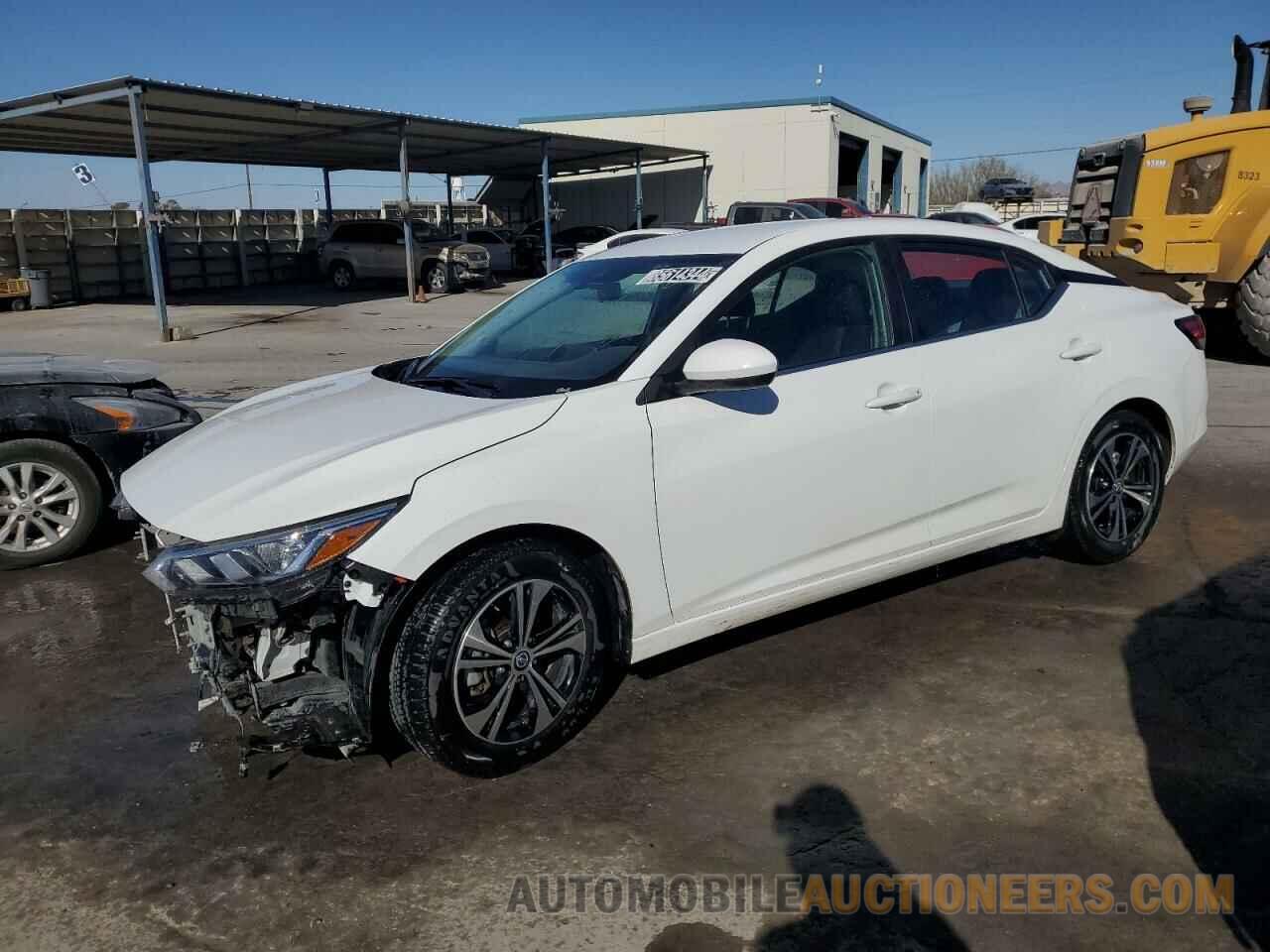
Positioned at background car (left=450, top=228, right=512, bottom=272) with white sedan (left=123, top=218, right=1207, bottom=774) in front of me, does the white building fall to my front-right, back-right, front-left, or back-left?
back-left

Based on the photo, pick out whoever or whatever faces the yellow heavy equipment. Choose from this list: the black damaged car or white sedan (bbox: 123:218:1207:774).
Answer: the black damaged car

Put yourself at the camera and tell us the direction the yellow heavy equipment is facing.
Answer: facing away from the viewer and to the right of the viewer

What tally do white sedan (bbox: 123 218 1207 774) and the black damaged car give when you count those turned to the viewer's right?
1

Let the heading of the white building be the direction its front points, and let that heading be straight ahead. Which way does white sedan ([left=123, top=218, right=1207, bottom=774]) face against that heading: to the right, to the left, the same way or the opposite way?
to the right

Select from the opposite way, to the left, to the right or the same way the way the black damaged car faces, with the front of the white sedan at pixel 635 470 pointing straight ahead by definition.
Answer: the opposite way

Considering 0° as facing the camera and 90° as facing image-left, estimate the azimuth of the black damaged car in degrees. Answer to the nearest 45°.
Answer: approximately 270°

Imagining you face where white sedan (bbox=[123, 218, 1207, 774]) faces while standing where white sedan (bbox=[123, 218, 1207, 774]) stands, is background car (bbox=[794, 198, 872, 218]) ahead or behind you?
behind
